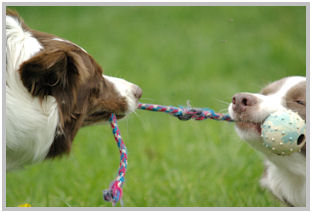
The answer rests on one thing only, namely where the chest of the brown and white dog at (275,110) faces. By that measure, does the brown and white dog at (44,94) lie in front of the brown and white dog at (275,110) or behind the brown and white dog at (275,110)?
in front

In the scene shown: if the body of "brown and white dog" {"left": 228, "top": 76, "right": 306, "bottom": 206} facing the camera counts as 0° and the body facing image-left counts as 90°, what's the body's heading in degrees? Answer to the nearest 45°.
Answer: approximately 45°
